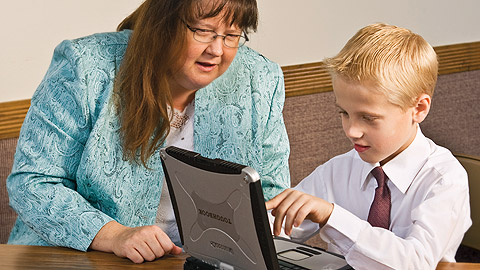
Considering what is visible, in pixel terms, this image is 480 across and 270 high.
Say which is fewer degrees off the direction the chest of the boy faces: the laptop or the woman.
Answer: the laptop

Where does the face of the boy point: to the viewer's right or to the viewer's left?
to the viewer's left

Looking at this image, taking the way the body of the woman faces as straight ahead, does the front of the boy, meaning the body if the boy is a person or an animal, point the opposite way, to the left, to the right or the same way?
to the right

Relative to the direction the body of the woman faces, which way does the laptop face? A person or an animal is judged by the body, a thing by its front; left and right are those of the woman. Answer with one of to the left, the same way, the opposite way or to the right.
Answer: to the left

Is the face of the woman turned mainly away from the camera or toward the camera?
toward the camera

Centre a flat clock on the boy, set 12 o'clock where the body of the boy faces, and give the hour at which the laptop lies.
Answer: The laptop is roughly at 12 o'clock from the boy.

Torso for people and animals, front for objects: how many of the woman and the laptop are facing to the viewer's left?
0

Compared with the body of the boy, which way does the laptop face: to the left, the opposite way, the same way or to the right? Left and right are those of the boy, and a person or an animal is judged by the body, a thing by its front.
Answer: the opposite way

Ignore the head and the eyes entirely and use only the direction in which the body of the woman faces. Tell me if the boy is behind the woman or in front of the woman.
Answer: in front

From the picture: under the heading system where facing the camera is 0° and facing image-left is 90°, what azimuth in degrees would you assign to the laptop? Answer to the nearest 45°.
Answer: approximately 225°

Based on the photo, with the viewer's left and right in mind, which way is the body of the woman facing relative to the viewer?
facing the viewer and to the right of the viewer

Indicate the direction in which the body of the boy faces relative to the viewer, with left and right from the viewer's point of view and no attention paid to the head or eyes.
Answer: facing the viewer and to the left of the viewer
